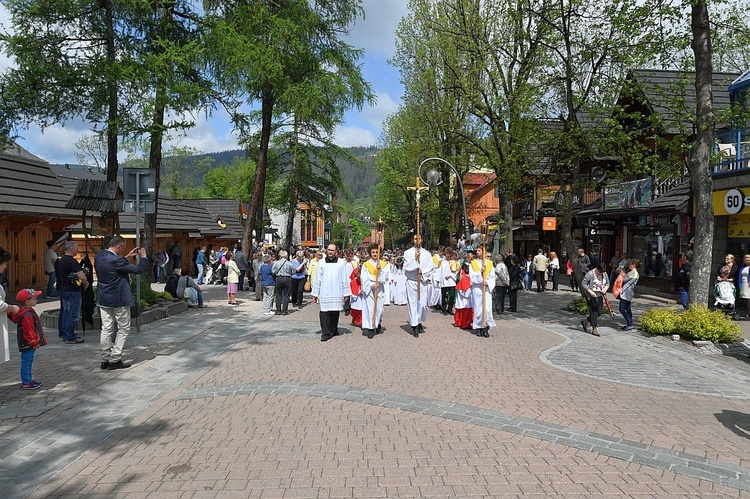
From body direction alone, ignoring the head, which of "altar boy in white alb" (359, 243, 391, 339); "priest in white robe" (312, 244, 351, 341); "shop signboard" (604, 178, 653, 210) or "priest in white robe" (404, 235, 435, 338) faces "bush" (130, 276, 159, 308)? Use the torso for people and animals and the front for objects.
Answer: the shop signboard

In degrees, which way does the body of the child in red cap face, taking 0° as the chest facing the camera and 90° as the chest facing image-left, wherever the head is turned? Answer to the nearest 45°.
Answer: approximately 270°

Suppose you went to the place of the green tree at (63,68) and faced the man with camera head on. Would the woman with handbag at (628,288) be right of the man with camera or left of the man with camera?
left

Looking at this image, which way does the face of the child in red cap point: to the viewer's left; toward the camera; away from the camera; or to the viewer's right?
to the viewer's right

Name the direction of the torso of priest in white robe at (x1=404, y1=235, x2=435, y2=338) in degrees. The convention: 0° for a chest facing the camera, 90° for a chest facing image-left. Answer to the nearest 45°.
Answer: approximately 0°

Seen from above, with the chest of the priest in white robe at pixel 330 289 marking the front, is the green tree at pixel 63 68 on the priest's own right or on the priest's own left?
on the priest's own right

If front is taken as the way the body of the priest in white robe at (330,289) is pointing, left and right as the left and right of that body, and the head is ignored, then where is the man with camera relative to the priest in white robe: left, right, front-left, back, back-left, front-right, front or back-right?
front-right
